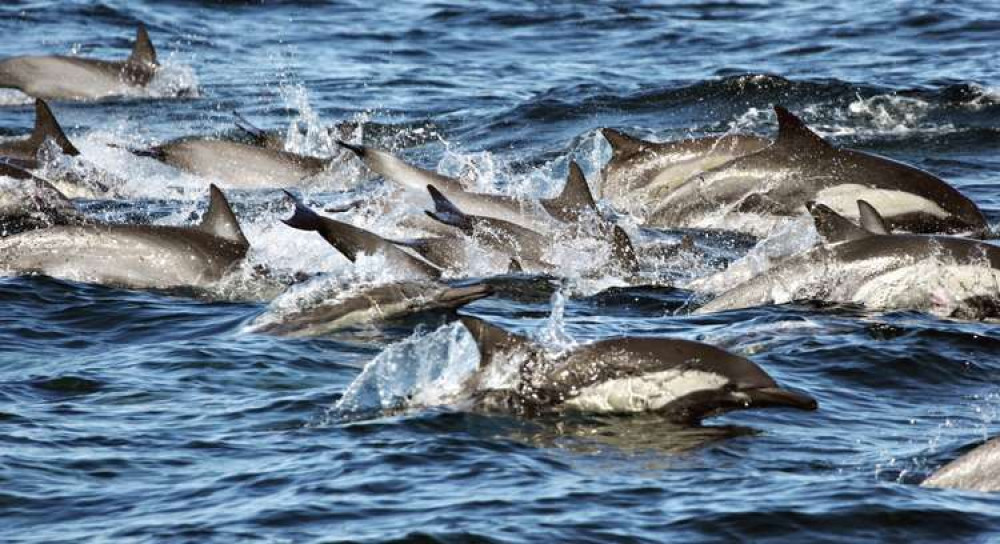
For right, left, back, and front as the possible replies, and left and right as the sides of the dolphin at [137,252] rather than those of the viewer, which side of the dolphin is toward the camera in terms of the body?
right

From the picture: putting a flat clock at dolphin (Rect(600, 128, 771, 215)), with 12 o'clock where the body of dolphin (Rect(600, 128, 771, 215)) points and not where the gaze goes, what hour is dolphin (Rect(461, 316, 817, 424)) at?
dolphin (Rect(461, 316, 817, 424)) is roughly at 3 o'clock from dolphin (Rect(600, 128, 771, 215)).

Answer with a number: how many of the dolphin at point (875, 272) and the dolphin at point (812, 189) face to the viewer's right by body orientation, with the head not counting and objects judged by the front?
2

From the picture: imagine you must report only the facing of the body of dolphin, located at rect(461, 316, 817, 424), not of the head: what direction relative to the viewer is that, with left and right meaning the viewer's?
facing to the right of the viewer

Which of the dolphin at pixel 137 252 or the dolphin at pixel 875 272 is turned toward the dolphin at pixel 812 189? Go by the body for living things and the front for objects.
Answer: the dolphin at pixel 137 252

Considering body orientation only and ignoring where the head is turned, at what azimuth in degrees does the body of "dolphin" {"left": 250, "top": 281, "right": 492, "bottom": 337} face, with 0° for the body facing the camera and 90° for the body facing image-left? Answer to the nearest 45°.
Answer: approximately 270°

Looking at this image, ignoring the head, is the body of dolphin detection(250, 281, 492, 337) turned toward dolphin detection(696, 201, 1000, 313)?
yes

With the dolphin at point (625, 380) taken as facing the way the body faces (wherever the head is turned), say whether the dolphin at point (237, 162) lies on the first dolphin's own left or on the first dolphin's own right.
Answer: on the first dolphin's own left

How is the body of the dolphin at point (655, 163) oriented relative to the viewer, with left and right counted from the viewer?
facing to the right of the viewer

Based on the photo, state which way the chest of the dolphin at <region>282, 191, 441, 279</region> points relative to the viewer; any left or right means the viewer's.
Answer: facing to the right of the viewer

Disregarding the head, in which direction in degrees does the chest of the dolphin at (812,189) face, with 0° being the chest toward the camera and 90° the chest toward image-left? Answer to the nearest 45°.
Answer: approximately 270°

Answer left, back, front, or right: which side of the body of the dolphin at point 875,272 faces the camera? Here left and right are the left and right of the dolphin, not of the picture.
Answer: right
